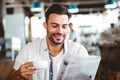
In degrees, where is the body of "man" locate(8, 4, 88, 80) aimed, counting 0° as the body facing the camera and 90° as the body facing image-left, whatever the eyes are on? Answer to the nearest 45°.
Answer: approximately 0°
